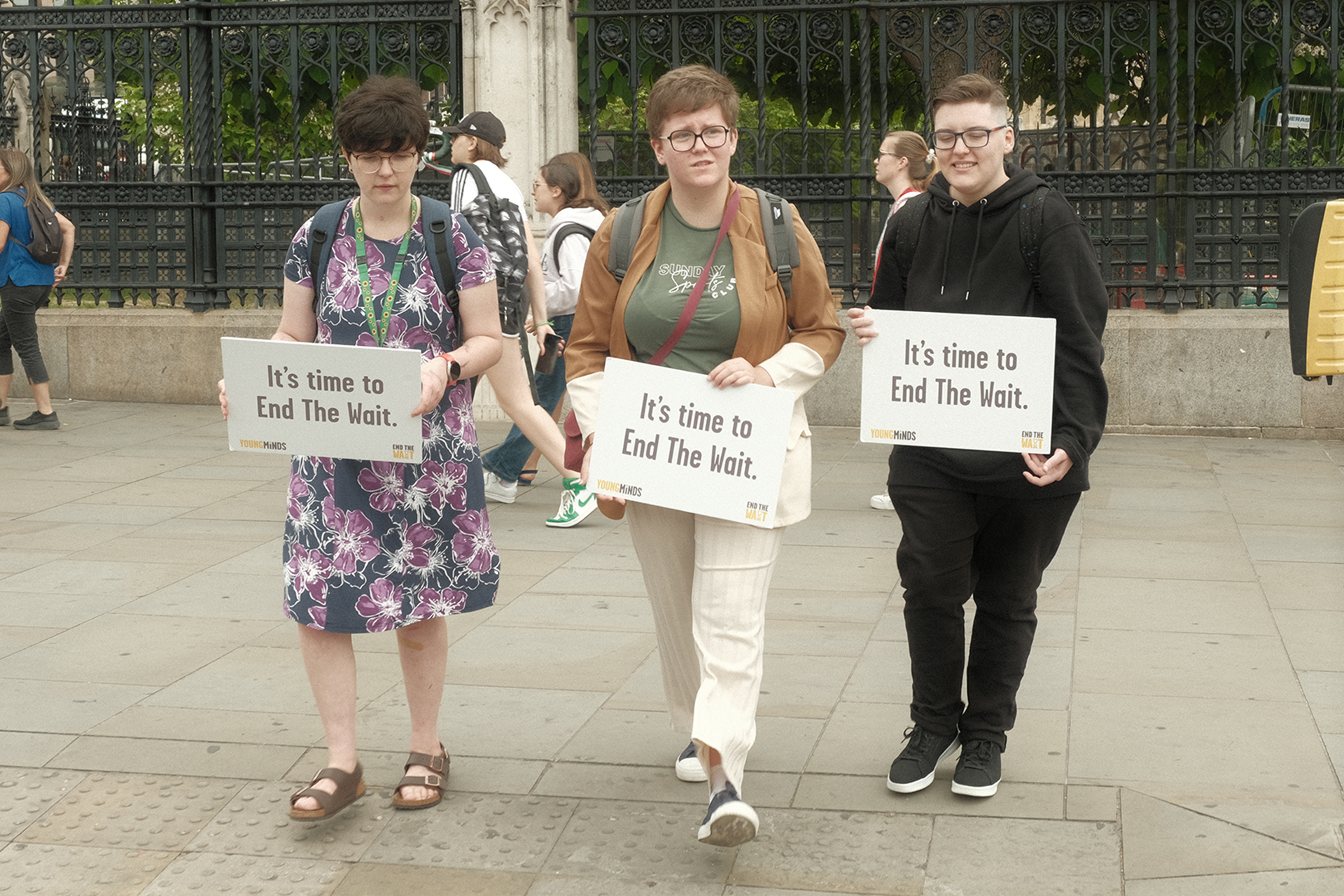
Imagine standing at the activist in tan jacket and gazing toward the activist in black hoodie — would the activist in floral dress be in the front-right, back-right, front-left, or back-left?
back-left

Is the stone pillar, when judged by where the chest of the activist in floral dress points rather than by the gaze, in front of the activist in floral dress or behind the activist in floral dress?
behind

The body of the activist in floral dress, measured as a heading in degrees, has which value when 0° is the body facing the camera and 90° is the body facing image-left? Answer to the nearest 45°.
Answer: approximately 0°

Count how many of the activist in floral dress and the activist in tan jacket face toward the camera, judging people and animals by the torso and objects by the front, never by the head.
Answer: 2

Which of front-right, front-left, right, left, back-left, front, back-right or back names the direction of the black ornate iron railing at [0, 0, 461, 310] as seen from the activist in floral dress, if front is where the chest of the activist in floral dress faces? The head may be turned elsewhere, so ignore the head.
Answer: back

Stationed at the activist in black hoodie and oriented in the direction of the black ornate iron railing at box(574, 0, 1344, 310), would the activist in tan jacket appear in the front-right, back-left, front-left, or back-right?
back-left

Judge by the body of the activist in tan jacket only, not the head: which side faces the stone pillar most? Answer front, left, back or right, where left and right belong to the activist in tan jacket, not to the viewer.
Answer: back

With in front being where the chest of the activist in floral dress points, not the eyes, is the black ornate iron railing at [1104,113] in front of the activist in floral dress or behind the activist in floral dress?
behind
